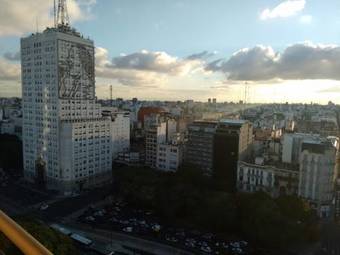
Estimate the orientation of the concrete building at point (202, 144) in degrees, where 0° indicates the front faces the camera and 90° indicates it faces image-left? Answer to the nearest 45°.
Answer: approximately 45°

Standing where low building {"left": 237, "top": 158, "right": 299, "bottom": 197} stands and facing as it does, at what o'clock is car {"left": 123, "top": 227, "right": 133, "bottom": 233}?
The car is roughly at 12 o'clock from the low building.

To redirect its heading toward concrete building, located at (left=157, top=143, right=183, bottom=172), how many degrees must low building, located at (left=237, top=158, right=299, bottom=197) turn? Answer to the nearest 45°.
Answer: approximately 45° to its right

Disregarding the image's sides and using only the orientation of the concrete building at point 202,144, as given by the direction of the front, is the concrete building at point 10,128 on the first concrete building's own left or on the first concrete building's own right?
on the first concrete building's own right

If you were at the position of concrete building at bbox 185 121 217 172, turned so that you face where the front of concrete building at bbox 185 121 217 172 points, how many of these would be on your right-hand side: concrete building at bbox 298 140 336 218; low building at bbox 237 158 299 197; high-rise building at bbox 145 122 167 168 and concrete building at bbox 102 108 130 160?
2

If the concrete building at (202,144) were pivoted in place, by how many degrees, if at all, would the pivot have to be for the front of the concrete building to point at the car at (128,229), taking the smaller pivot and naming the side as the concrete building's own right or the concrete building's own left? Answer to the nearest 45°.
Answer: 0° — it already faces it

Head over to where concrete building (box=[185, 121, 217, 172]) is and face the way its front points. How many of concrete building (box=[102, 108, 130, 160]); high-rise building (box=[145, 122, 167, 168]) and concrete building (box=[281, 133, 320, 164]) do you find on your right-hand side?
2

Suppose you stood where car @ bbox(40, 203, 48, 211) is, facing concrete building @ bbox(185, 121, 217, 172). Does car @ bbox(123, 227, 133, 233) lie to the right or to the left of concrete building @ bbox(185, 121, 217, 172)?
right
